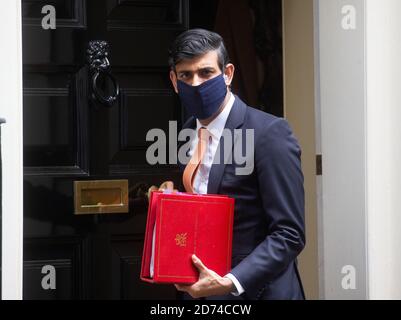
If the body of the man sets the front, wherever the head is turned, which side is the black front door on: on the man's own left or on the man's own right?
on the man's own right

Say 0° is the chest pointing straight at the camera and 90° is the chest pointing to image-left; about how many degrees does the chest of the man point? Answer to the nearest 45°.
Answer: approximately 45°
